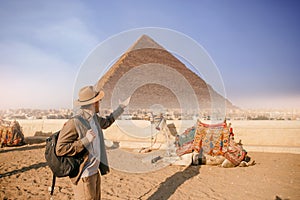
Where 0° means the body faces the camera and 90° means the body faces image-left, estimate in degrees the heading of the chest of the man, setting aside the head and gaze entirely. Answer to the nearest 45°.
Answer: approximately 315°
